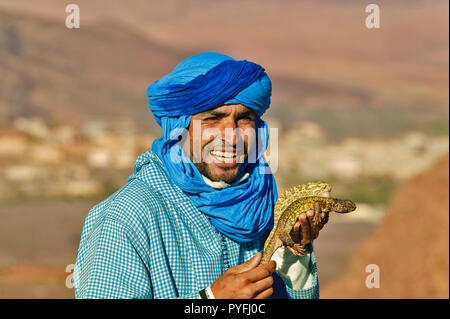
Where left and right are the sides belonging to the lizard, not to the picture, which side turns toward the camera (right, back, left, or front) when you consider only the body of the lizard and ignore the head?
right

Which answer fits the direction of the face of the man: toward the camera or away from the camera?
toward the camera

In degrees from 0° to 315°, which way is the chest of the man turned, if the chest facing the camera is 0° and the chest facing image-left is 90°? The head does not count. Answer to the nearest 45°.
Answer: approximately 315°
